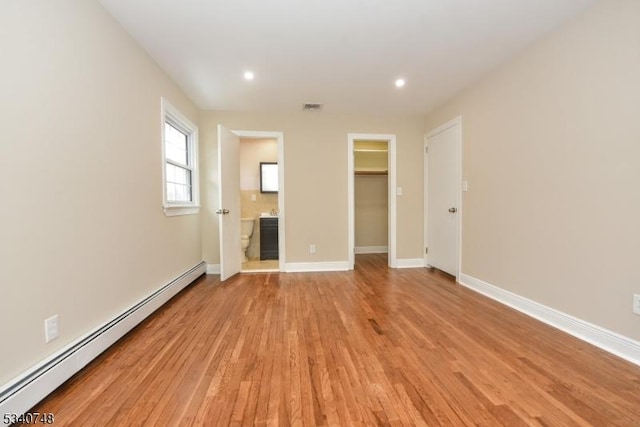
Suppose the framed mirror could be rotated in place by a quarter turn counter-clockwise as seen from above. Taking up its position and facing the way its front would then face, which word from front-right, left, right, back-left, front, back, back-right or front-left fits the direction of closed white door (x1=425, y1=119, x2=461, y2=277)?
front-right

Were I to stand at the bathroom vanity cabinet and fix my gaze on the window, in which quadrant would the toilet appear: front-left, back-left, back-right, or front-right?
front-right

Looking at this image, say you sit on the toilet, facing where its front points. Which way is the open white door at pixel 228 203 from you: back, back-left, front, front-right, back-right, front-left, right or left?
front

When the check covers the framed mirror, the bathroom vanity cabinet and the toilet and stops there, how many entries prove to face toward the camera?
3

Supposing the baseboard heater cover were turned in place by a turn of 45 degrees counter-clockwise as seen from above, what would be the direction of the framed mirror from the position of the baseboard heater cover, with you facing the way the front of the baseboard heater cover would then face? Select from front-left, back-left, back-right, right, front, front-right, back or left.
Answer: front-left

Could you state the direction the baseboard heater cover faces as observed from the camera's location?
facing the viewer and to the right of the viewer

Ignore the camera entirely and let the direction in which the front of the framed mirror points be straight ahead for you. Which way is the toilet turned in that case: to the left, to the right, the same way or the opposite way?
the same way

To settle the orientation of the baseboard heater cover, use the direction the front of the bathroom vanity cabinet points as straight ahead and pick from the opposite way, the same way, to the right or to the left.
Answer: to the left

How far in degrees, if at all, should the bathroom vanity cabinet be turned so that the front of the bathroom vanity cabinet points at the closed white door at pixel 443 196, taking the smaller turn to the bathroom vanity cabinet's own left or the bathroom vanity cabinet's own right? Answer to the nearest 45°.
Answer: approximately 45° to the bathroom vanity cabinet's own left

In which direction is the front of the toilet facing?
toward the camera

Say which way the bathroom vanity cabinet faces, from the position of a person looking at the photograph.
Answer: facing the viewer

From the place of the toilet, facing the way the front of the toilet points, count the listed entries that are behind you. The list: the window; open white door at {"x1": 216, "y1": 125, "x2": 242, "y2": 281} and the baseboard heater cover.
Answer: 0

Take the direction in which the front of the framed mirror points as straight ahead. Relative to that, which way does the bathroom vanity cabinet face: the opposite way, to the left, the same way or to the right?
the same way

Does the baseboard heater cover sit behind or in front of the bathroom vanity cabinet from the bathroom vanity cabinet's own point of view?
in front
